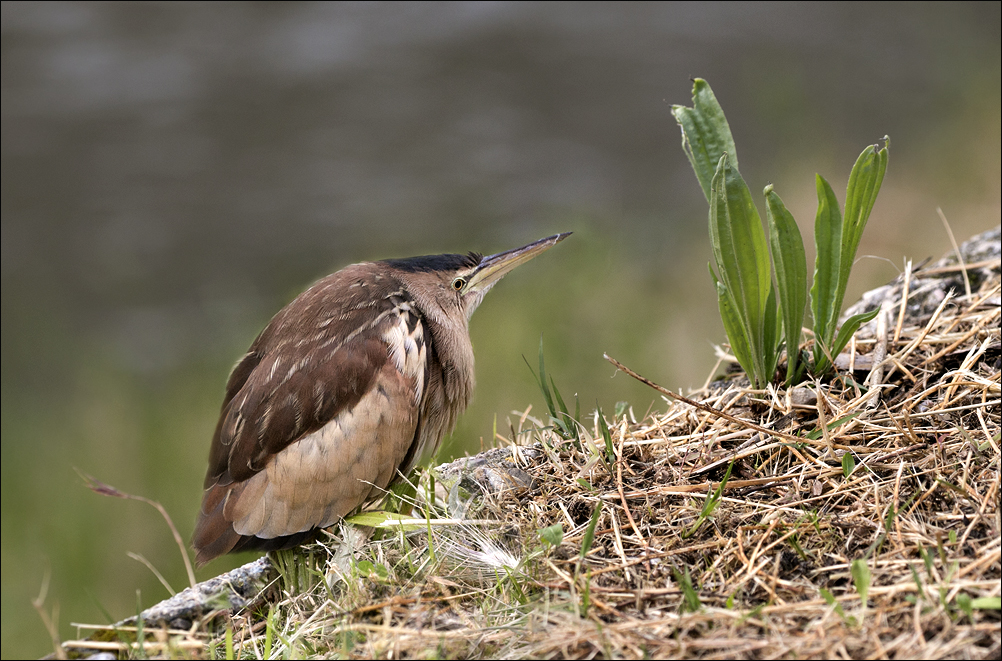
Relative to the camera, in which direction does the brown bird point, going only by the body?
to the viewer's right

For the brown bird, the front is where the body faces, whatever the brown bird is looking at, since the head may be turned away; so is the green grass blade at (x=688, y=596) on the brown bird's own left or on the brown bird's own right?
on the brown bird's own right

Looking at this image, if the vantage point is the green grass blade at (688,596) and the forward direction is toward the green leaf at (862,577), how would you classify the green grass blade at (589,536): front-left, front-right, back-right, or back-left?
back-left

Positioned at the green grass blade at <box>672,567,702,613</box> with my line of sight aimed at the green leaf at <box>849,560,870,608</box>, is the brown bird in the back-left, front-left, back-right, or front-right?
back-left
